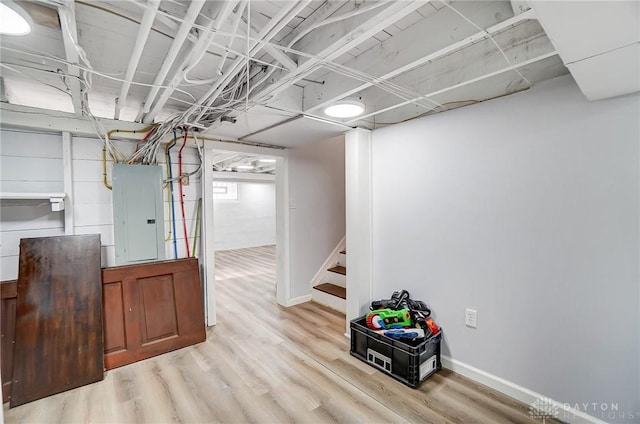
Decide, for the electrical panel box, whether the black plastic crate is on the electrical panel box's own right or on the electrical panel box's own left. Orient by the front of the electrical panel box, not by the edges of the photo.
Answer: on the electrical panel box's own left

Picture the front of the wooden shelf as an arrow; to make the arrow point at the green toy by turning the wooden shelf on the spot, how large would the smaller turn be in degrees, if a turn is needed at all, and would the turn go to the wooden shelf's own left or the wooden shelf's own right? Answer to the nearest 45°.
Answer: approximately 45° to the wooden shelf's own left

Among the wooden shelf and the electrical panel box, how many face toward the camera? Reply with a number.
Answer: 2

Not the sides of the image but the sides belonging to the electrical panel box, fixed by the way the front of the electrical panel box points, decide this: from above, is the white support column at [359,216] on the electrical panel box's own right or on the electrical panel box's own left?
on the electrical panel box's own left

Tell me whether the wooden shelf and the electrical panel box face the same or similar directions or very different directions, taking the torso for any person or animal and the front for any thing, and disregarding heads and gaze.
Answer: same or similar directions

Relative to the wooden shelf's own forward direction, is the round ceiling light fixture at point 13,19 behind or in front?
in front

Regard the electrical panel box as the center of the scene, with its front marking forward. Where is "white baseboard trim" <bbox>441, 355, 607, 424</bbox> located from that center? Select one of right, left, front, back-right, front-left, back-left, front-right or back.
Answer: front-left

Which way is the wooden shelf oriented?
toward the camera

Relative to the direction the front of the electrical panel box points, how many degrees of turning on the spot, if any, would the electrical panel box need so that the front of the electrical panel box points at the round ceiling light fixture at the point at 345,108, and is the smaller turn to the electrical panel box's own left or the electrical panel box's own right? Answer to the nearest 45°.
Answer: approximately 45° to the electrical panel box's own left
